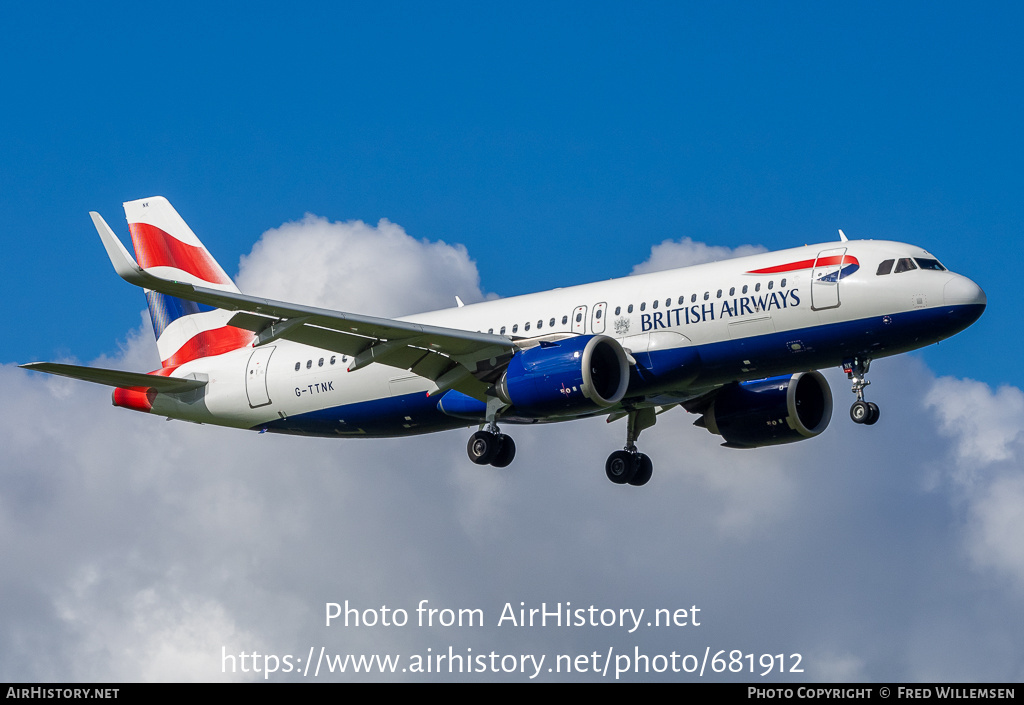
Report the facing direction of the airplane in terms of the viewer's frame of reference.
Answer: facing the viewer and to the right of the viewer
